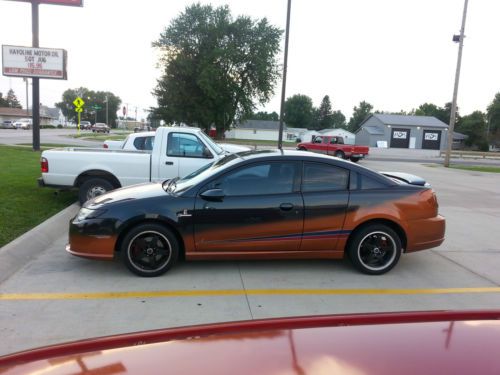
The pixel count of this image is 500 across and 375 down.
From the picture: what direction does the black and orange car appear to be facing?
to the viewer's left

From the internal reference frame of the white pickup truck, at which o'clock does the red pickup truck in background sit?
The red pickup truck in background is roughly at 10 o'clock from the white pickup truck.

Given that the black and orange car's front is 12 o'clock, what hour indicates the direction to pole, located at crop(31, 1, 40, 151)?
The pole is roughly at 2 o'clock from the black and orange car.

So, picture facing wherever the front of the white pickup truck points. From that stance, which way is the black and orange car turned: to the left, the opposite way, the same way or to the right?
the opposite way

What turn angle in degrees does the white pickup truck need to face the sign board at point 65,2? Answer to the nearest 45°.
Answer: approximately 90° to its left

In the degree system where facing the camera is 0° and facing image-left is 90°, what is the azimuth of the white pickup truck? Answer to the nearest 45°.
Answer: approximately 270°

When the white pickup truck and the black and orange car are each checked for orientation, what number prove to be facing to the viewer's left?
1

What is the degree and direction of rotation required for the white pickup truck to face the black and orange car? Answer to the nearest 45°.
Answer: approximately 45° to its right

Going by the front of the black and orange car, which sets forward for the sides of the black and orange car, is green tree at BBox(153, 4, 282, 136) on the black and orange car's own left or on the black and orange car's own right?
on the black and orange car's own right

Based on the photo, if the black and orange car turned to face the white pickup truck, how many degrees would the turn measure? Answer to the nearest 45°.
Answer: approximately 45° to its right

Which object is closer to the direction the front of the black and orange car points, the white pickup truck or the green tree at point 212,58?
the white pickup truck

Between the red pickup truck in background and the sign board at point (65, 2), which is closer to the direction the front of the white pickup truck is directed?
the red pickup truck in background

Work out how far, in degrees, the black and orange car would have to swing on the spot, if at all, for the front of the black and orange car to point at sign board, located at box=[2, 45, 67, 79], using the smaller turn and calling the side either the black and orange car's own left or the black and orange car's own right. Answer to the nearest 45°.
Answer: approximately 45° to the black and orange car's own right

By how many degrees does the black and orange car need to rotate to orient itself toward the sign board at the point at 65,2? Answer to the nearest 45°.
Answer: approximately 45° to its right

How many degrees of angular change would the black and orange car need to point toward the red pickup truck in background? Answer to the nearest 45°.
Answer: approximately 90° to its right
